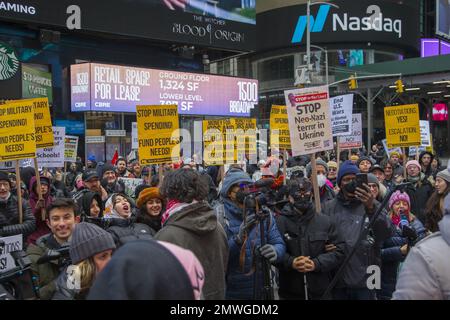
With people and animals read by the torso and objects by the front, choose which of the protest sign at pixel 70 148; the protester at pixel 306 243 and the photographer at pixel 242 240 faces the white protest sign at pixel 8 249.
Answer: the protest sign

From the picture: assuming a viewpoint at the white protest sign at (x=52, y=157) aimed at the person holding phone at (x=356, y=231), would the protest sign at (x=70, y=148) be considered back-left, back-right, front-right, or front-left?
back-left

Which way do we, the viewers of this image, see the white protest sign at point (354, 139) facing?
facing the viewer

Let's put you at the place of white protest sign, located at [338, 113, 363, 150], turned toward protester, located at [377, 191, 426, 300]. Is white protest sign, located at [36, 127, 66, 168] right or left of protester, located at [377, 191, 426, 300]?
right

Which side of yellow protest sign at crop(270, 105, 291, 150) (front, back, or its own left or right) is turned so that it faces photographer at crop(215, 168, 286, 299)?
front

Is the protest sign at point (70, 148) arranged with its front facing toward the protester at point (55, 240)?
yes

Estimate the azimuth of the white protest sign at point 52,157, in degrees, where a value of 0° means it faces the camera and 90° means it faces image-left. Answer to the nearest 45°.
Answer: approximately 0°

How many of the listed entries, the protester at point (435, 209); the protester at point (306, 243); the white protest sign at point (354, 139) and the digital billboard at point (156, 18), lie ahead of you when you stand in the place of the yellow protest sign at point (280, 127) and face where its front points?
2

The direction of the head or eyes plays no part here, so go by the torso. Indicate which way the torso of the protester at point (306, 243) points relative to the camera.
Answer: toward the camera

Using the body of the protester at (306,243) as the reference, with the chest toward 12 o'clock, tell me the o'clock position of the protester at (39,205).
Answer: the protester at (39,205) is roughly at 4 o'clock from the protester at (306,243).
